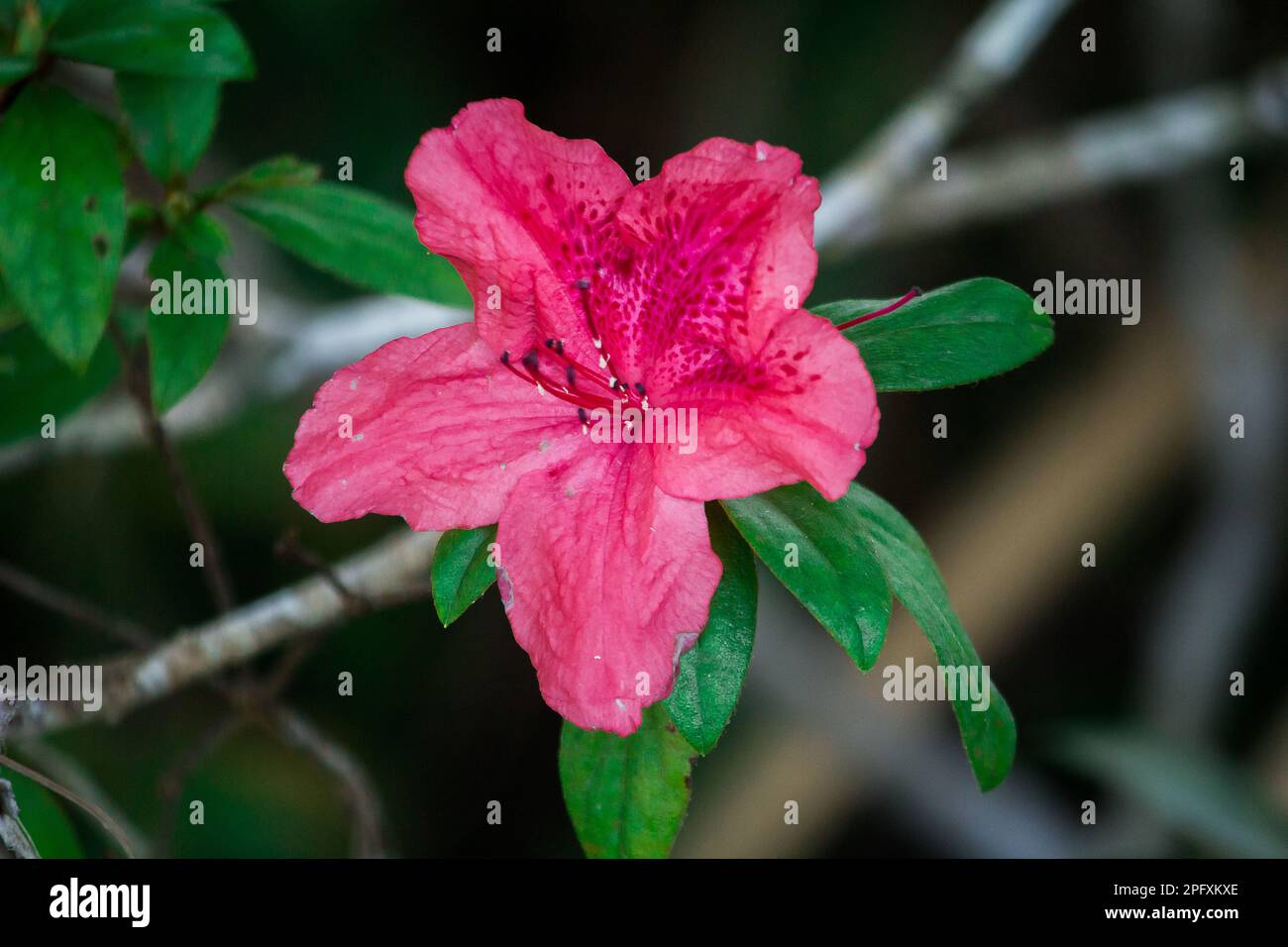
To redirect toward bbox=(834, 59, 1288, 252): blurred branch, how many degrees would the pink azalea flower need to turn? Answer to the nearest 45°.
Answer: approximately 135° to its left

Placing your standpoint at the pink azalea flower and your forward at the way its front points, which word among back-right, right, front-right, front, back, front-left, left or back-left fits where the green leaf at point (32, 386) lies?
back-right

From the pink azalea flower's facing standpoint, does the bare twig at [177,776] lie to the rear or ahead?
to the rear

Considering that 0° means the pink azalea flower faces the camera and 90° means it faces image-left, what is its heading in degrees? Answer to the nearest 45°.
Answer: approximately 0°
